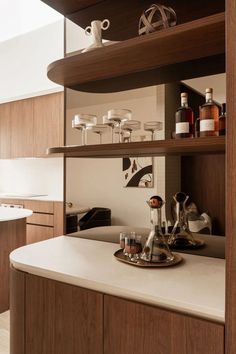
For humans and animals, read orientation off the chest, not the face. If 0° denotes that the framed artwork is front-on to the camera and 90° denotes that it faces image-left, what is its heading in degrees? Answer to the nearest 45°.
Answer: approximately 0°

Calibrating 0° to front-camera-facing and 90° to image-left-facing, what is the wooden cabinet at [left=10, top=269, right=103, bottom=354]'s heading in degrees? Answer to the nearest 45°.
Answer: approximately 45°

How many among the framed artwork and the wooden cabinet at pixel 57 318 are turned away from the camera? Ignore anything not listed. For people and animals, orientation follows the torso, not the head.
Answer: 0
